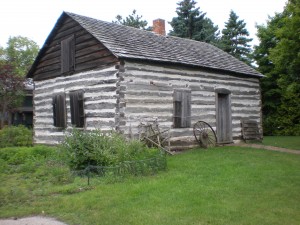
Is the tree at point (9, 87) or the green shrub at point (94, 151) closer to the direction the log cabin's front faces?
the green shrub

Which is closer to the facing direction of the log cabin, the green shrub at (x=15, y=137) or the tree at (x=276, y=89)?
the tree

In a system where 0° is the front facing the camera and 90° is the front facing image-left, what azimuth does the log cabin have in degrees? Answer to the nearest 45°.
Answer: approximately 315°

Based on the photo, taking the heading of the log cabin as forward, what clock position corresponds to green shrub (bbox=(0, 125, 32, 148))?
The green shrub is roughly at 5 o'clock from the log cabin.

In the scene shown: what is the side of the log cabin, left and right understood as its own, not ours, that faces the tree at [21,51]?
back

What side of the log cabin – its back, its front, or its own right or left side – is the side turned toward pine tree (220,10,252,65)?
left

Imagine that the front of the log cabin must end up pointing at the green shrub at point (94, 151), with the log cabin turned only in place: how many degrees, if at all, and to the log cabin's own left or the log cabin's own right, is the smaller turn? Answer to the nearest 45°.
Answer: approximately 45° to the log cabin's own right

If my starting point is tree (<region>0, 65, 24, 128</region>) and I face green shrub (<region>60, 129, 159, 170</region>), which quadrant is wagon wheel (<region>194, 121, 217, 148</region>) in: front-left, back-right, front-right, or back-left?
front-left

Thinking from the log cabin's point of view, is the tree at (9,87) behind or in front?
behind
